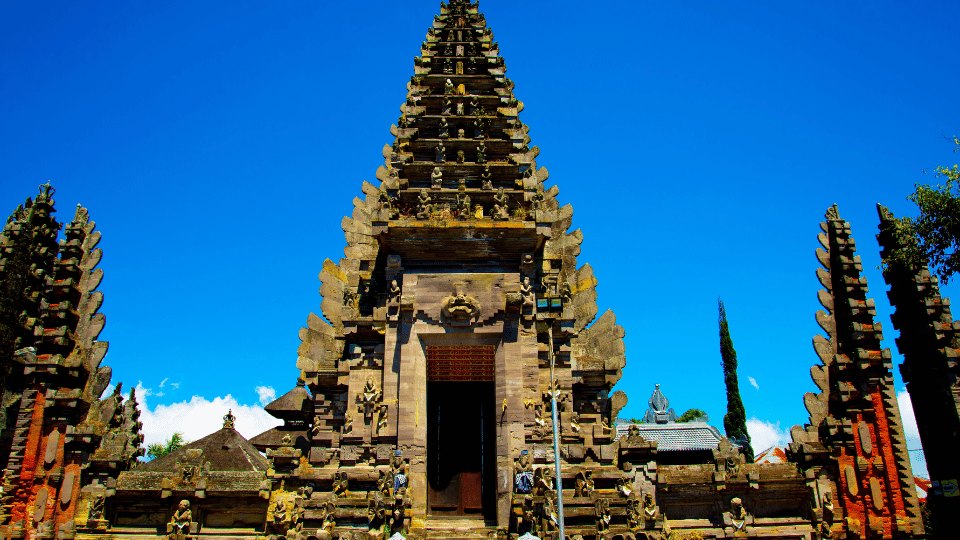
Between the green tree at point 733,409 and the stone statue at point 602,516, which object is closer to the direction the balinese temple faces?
the stone statue

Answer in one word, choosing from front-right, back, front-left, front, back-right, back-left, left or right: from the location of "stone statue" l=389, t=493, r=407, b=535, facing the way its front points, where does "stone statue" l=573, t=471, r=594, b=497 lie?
left

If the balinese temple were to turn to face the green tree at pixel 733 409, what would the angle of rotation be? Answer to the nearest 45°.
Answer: approximately 135° to its left

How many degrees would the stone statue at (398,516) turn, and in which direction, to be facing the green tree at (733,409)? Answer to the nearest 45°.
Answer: approximately 135° to its left

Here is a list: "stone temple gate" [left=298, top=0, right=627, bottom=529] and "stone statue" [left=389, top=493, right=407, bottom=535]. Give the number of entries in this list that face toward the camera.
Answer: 2

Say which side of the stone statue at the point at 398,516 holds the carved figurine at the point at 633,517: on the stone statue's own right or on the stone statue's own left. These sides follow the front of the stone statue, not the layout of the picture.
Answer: on the stone statue's own left

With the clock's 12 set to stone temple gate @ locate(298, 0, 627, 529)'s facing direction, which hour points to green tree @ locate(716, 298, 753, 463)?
The green tree is roughly at 7 o'clock from the stone temple gate.

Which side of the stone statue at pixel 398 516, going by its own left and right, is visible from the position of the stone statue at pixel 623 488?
left

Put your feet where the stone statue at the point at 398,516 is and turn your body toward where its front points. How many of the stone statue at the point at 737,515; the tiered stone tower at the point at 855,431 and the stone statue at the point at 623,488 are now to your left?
3

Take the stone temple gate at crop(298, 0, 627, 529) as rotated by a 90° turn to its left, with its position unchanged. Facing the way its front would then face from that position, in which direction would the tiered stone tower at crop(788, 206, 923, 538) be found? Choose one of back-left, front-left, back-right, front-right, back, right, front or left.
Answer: front

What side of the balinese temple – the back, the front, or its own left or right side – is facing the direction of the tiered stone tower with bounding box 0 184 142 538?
right

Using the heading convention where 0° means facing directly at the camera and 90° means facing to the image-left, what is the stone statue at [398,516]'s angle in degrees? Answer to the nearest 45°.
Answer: approximately 0°
